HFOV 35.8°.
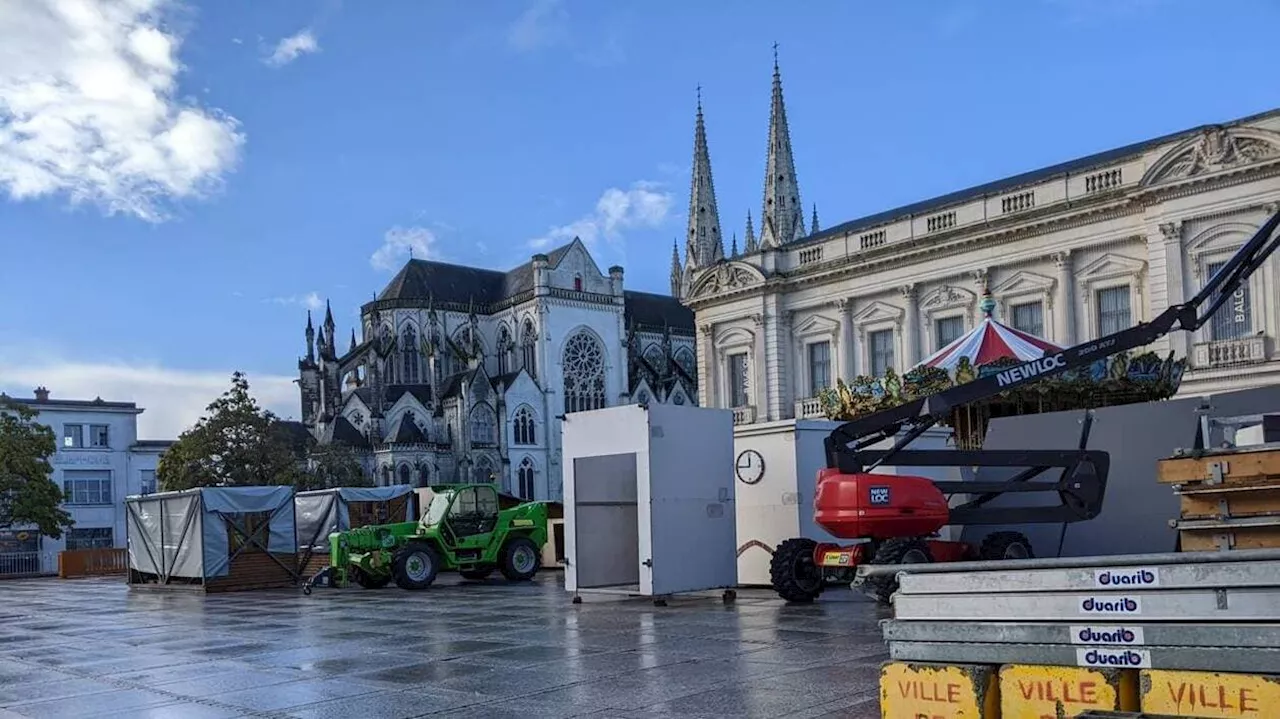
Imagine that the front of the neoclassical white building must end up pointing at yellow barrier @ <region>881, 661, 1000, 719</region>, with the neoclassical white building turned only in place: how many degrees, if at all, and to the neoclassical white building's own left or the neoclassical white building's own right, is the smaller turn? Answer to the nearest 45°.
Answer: approximately 45° to the neoclassical white building's own left

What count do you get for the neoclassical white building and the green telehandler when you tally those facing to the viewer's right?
0

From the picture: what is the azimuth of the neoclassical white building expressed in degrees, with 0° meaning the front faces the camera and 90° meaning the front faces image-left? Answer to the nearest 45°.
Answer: approximately 45°

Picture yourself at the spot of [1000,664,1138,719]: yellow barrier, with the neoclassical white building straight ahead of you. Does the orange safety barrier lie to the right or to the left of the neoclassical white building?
left

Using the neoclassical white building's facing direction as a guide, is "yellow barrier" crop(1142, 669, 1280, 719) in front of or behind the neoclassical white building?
in front
